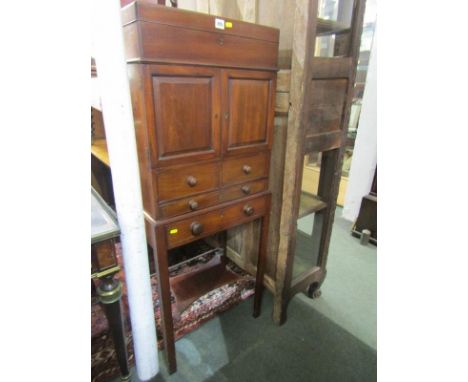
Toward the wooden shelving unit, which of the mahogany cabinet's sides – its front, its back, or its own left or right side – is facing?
left

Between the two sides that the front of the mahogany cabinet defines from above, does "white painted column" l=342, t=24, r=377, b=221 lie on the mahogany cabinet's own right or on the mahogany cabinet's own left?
on the mahogany cabinet's own left

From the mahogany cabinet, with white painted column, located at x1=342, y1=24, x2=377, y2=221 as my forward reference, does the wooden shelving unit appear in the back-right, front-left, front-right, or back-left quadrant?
front-right

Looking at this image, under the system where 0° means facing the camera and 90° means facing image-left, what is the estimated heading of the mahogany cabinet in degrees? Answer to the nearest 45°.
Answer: approximately 315°
